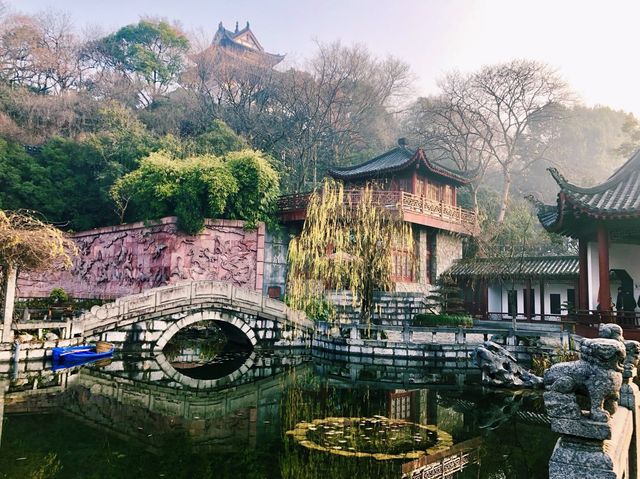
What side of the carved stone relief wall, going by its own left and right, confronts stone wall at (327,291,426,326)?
left

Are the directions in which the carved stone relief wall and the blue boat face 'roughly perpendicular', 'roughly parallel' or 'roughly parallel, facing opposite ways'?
roughly perpendicular

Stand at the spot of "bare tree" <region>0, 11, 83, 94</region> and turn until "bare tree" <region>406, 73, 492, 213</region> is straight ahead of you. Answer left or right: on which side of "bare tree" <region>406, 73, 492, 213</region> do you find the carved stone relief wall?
right

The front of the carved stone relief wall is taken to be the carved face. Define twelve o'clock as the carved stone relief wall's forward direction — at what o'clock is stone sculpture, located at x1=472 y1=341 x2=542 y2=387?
The stone sculpture is roughly at 11 o'clock from the carved stone relief wall.

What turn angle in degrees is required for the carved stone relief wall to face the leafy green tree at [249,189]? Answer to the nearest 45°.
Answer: approximately 90° to its left

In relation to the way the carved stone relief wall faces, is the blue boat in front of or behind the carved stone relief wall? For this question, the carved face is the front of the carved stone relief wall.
in front

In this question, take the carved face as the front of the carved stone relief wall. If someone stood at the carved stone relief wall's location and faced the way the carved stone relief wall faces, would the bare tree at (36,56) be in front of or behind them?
behind
